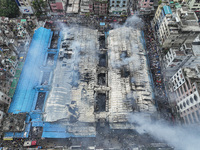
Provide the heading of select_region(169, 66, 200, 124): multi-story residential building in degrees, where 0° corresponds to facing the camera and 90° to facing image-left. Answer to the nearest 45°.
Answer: approximately 45°
